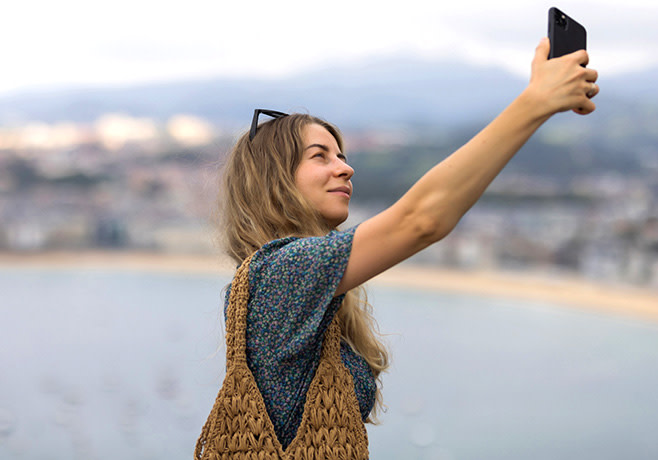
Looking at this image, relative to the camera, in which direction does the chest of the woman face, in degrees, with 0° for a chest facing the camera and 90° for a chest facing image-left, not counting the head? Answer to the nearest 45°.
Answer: approximately 270°
